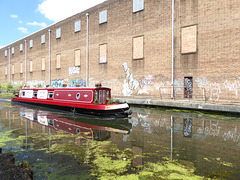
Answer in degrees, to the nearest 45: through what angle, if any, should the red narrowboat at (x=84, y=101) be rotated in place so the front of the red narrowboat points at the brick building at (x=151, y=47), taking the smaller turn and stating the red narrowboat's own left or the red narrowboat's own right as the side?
approximately 90° to the red narrowboat's own left

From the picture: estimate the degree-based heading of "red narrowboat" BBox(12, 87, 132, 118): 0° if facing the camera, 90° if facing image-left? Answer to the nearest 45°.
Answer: approximately 315°
